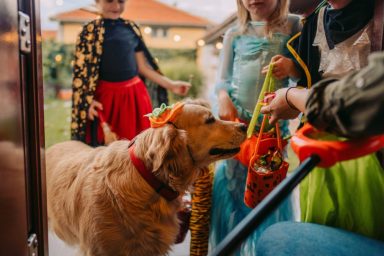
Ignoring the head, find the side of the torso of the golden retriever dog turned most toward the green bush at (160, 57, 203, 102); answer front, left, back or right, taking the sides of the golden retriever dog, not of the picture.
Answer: left

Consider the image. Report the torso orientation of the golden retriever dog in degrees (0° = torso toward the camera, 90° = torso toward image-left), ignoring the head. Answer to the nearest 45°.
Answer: approximately 270°

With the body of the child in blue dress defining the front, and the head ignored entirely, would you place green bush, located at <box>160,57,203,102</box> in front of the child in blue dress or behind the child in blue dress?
behind

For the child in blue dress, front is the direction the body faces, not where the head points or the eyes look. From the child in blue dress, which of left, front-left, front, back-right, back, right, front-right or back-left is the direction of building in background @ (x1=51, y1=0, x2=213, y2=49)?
back-right

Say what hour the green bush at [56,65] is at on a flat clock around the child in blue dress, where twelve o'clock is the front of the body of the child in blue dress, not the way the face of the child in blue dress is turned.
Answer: The green bush is roughly at 4 o'clock from the child in blue dress.

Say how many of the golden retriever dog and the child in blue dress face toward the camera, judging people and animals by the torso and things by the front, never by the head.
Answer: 1

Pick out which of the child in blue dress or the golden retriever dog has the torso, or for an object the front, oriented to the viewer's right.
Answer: the golden retriever dog

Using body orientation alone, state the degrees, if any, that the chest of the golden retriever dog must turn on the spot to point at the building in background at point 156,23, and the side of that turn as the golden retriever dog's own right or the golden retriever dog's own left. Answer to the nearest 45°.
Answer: approximately 90° to the golden retriever dog's own left
